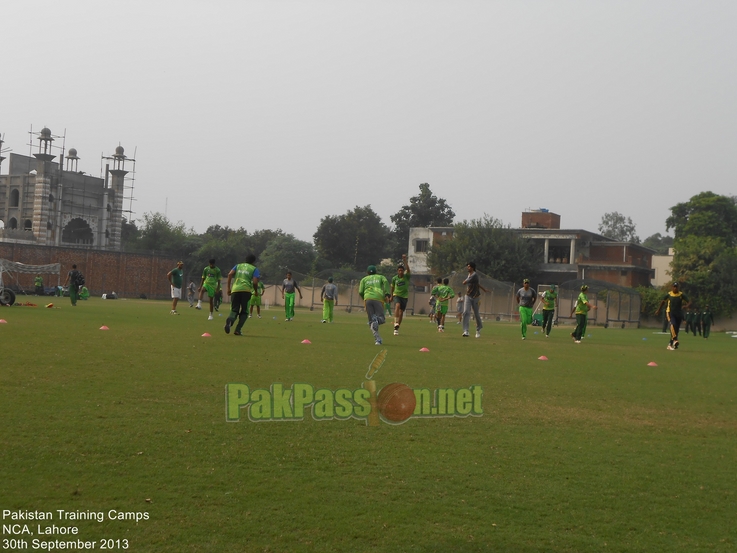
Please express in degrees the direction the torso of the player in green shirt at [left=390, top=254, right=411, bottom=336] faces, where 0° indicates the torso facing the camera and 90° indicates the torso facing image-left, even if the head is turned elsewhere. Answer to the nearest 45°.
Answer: approximately 0°

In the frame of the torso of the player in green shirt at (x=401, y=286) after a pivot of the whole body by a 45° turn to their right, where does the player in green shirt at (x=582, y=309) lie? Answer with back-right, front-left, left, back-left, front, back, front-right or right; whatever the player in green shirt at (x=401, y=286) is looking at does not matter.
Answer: back-left

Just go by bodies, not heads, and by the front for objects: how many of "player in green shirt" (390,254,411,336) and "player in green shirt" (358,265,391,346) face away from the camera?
1

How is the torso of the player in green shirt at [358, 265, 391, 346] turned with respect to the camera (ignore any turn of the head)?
away from the camera

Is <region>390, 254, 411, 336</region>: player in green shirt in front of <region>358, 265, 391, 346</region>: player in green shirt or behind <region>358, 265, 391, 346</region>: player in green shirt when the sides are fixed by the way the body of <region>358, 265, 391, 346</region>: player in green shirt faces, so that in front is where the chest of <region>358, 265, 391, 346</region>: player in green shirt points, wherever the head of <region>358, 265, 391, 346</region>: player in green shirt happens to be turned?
in front

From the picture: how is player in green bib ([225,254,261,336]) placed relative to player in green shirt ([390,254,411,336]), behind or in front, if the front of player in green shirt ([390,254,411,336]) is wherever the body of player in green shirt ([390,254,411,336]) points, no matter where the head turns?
in front
